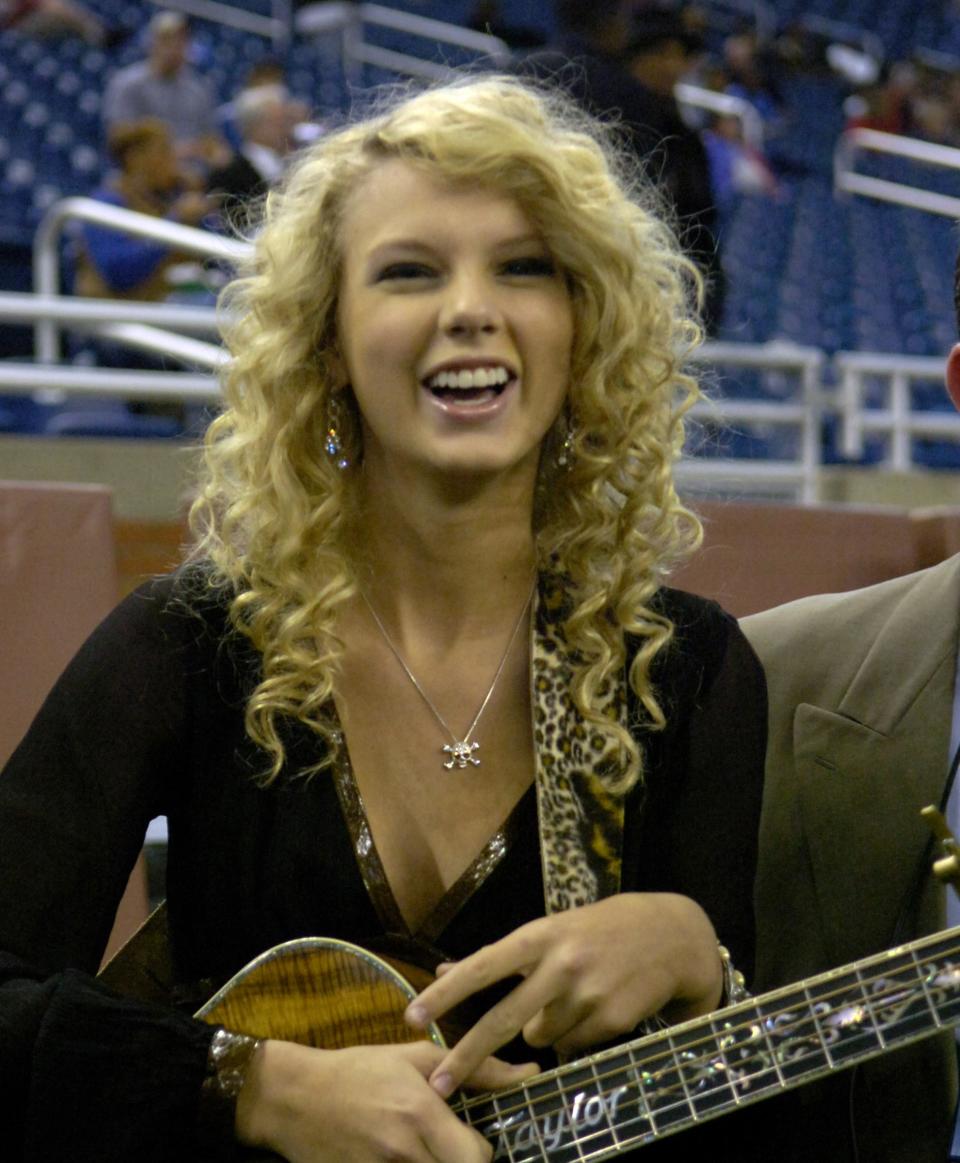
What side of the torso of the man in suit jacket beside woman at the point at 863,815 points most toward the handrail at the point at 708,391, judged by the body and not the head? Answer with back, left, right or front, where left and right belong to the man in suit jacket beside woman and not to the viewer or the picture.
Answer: back

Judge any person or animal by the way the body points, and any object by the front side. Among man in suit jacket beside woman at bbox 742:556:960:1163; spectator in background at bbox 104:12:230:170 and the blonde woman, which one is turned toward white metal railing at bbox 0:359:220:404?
the spectator in background

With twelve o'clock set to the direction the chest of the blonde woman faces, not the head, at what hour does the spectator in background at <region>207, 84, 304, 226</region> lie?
The spectator in background is roughly at 6 o'clock from the blonde woman.

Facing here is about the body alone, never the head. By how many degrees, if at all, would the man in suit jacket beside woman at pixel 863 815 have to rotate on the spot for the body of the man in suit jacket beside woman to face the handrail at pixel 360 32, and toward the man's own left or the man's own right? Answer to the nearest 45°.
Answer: approximately 180°

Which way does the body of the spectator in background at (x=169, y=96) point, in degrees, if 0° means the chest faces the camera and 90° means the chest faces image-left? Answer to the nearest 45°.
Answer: approximately 0°

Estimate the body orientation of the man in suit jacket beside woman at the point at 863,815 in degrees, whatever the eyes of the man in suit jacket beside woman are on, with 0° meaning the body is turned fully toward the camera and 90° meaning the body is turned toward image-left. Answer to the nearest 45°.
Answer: approximately 0°

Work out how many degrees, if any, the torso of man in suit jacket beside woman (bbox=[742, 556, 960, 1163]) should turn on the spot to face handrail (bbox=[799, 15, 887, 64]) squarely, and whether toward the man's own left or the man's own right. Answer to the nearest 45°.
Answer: approximately 180°

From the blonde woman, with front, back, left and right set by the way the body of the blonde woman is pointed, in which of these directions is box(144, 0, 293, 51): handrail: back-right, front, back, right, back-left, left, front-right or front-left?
back

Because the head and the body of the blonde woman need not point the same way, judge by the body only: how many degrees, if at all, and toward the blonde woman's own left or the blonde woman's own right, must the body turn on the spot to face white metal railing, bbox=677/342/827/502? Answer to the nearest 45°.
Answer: approximately 180°
